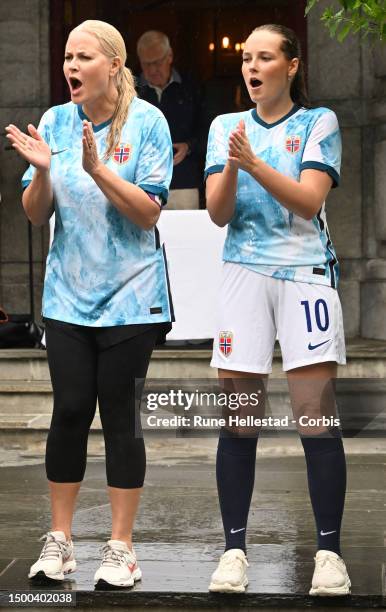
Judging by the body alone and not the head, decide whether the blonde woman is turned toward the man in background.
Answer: no

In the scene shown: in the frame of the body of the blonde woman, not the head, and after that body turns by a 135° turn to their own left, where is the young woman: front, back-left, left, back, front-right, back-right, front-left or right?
front

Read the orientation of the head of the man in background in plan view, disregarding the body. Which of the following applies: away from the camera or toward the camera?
toward the camera

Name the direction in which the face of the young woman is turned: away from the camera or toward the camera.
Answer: toward the camera

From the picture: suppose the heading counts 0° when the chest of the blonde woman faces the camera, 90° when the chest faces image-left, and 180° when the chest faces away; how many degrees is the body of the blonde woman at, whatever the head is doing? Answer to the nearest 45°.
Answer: approximately 45°

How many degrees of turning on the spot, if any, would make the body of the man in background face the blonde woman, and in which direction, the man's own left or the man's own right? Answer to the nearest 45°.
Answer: approximately 45° to the man's own left

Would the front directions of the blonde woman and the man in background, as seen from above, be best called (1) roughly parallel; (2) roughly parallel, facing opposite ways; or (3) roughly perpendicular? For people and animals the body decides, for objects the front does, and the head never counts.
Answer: roughly parallel

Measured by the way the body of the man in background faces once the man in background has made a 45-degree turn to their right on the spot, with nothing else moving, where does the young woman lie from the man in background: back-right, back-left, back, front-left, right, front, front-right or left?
left

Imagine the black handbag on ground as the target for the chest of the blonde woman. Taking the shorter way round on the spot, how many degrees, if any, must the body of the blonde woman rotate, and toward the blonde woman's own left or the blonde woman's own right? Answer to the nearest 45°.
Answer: approximately 135° to the blonde woman's own right

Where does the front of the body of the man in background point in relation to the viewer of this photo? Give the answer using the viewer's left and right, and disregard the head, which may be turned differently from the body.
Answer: facing the viewer and to the left of the viewer

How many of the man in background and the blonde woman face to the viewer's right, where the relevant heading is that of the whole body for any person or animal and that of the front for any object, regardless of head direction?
0
